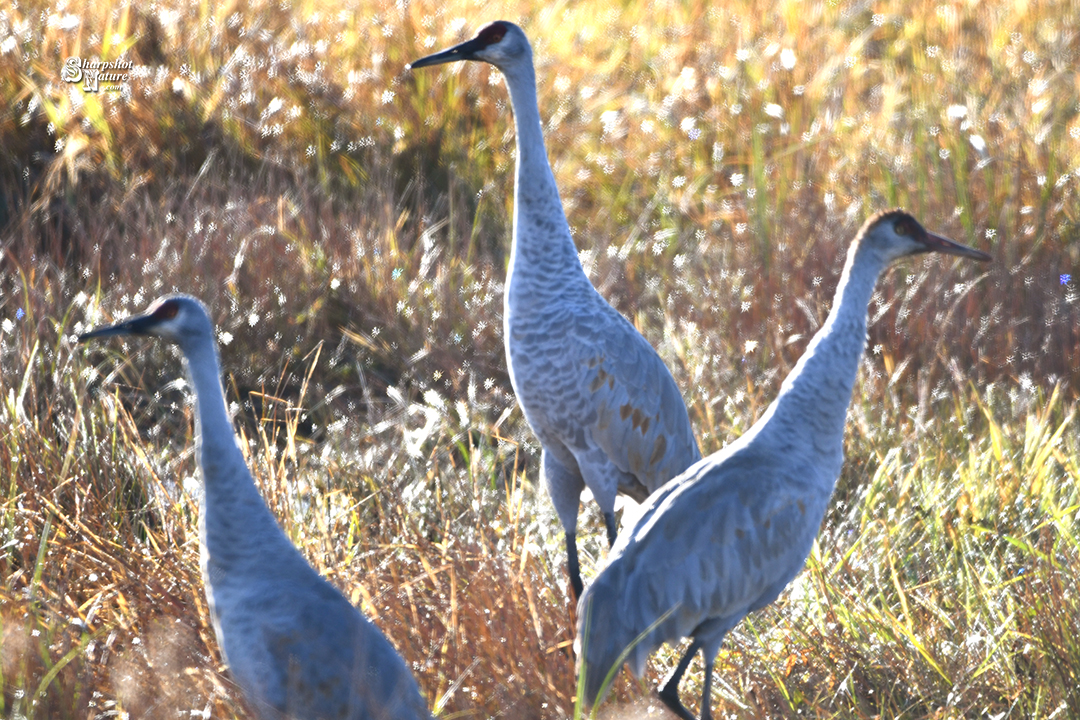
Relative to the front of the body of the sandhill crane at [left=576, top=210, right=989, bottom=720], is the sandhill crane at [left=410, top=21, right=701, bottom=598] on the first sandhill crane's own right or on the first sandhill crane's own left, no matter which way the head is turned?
on the first sandhill crane's own left

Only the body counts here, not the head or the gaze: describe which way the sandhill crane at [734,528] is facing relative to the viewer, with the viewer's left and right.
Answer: facing to the right of the viewer

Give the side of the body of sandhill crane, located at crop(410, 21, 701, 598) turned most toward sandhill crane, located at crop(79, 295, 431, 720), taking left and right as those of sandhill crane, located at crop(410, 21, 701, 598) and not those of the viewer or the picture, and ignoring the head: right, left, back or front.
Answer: front

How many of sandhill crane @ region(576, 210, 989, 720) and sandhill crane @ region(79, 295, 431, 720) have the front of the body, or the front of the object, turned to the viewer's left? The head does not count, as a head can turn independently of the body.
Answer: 1

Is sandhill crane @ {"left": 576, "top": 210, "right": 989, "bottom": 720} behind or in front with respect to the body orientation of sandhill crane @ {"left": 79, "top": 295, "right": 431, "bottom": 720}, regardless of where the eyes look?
behind

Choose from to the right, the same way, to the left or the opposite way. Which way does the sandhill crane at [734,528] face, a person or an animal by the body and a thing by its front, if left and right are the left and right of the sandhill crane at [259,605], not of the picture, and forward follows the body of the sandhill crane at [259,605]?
the opposite way

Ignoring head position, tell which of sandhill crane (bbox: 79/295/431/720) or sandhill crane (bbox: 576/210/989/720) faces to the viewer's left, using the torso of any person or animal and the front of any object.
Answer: sandhill crane (bbox: 79/295/431/720)

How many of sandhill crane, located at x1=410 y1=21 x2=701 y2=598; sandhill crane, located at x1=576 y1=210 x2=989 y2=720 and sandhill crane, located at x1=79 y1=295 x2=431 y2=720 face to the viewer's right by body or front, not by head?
1

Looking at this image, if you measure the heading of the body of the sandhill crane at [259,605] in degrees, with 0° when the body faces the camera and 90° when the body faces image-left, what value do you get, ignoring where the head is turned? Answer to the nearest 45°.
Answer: approximately 90°
